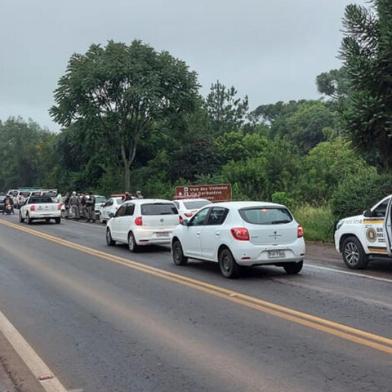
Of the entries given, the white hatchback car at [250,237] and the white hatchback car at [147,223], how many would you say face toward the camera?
0

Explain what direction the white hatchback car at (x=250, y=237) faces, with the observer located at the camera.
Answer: facing away from the viewer and to the left of the viewer

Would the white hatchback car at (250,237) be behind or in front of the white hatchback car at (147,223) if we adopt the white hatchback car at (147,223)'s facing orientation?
behind

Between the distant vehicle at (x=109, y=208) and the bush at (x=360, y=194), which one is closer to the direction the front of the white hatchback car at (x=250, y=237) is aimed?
the distant vehicle

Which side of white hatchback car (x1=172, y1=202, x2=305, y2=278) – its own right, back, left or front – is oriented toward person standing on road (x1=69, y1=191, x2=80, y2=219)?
front

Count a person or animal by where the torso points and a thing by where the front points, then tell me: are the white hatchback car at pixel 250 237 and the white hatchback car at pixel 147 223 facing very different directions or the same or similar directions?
same or similar directions

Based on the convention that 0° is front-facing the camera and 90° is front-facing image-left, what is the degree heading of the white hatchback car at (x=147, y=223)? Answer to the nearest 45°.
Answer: approximately 135°

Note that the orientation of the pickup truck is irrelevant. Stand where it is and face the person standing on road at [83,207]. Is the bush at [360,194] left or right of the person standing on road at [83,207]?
right

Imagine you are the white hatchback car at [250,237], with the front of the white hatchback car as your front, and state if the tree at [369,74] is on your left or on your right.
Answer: on your right

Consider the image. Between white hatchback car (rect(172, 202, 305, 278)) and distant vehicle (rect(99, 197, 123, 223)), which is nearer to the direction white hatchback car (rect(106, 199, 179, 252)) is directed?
the distant vehicle

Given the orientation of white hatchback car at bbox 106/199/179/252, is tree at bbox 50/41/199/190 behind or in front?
in front

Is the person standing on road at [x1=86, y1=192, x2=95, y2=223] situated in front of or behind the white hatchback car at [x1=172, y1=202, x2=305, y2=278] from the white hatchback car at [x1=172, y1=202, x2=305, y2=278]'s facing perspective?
in front

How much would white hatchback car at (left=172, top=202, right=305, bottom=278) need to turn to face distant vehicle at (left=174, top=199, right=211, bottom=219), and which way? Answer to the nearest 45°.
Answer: approximately 45° to its right

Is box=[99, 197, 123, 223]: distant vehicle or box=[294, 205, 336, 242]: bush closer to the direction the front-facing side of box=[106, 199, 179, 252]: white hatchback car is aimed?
the distant vehicle

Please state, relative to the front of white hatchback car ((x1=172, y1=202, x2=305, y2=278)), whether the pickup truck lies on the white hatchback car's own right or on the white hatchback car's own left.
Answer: on the white hatchback car's own right

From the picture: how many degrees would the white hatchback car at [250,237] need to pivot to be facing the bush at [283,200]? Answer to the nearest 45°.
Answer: approximately 45° to its right

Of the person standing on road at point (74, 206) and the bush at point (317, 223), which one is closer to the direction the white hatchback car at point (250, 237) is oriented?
the person standing on road
